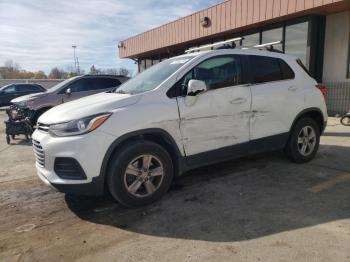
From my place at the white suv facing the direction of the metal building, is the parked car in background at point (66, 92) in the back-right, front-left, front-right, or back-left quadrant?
front-left

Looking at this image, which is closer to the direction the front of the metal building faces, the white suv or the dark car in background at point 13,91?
the white suv

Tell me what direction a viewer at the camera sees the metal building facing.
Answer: facing the viewer and to the left of the viewer

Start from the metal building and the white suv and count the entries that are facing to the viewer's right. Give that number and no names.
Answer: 0

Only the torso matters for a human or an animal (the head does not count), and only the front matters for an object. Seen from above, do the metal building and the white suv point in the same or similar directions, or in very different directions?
same or similar directions

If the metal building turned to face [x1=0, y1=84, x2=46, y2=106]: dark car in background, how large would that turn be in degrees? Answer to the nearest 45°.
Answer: approximately 45° to its right

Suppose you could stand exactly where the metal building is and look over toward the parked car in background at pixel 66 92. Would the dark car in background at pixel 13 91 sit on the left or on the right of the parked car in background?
right

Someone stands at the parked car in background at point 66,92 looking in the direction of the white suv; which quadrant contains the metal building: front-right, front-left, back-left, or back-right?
front-left

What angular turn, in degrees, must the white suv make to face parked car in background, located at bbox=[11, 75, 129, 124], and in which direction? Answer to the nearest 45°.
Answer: approximately 90° to its right

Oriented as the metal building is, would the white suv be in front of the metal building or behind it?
in front

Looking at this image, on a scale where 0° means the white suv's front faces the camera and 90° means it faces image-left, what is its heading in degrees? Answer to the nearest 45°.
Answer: approximately 45°

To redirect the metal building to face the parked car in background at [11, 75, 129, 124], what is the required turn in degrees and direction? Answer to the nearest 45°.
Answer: approximately 45° to its right
